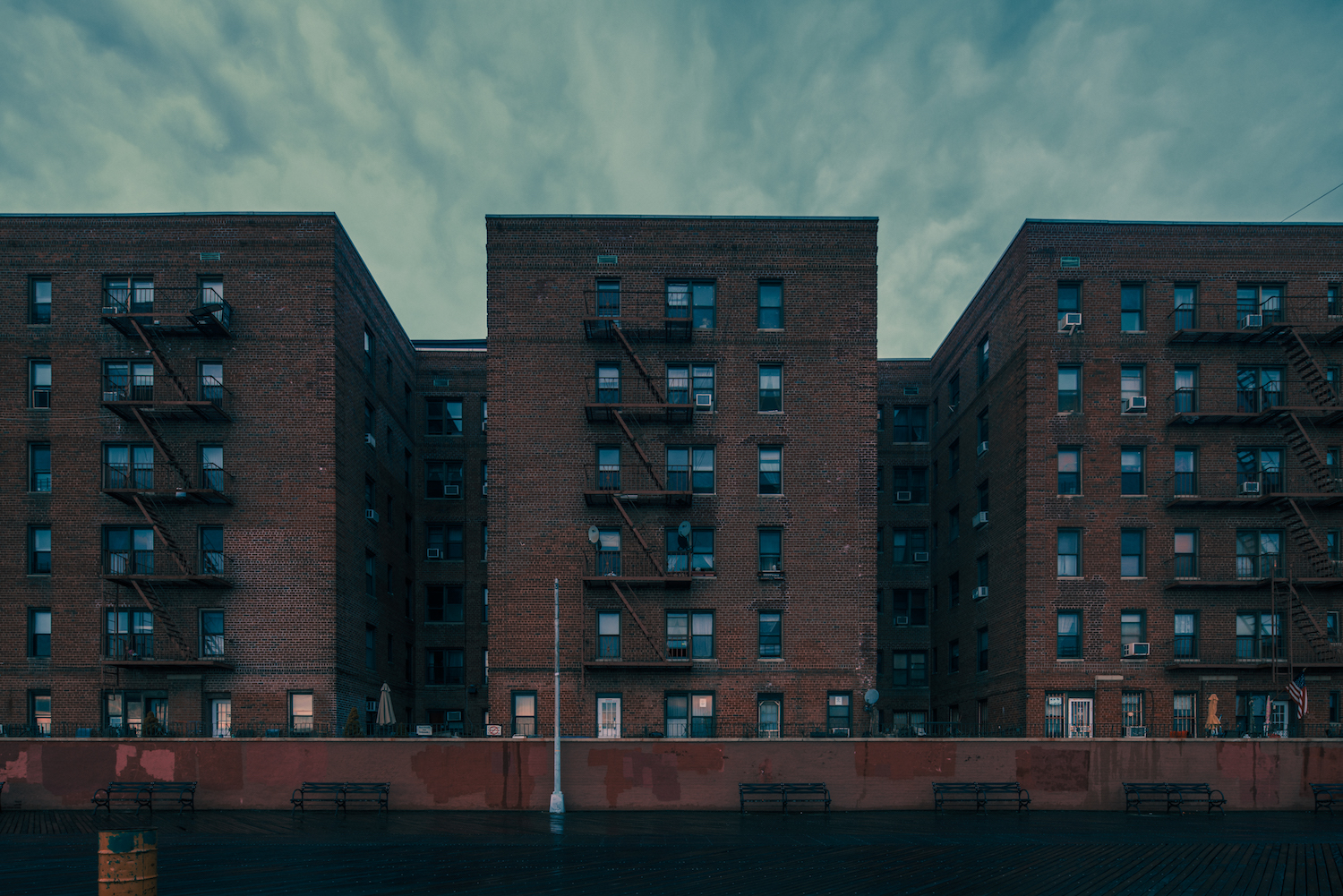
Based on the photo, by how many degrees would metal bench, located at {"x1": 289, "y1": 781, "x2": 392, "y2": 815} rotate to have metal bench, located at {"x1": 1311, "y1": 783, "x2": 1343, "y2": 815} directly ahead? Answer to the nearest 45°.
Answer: approximately 90° to its left

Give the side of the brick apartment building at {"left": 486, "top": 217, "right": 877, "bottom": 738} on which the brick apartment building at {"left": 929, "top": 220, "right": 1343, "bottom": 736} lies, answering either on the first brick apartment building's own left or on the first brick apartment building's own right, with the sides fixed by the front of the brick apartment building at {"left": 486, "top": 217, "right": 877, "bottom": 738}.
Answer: on the first brick apartment building's own left

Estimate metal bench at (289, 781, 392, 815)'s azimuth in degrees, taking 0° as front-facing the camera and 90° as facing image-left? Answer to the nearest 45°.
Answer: approximately 0°

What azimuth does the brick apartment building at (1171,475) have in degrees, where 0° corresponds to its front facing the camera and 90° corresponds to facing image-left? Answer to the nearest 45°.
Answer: approximately 0°
